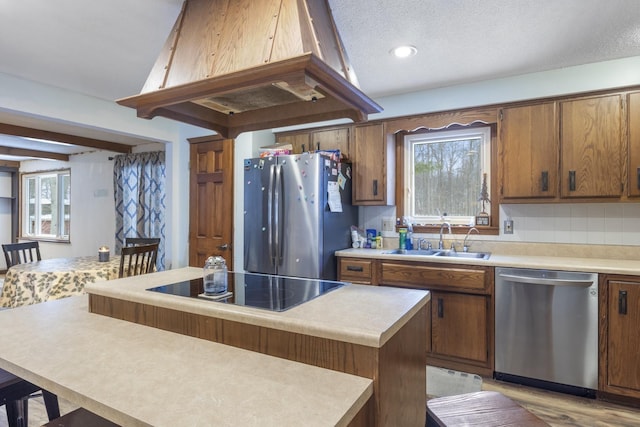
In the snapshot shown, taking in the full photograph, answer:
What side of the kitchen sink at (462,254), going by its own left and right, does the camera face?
front

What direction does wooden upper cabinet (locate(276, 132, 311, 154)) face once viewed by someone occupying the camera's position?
facing the viewer and to the left of the viewer

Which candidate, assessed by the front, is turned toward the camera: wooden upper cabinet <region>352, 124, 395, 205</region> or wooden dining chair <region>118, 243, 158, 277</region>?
the wooden upper cabinet

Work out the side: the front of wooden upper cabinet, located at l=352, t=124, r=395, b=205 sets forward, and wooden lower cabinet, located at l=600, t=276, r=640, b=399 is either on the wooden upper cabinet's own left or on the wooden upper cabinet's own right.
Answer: on the wooden upper cabinet's own left

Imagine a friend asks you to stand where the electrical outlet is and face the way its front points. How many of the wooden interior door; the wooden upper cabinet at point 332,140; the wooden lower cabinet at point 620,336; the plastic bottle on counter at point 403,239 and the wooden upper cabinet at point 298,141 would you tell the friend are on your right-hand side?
4

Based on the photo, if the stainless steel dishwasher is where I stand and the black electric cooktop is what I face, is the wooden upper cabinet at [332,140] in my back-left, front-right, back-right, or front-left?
front-right

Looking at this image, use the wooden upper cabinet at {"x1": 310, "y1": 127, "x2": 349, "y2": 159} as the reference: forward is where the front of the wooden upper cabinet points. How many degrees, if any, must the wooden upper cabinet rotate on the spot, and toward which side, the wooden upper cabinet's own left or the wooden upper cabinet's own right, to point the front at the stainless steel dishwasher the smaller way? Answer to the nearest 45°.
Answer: approximately 90° to the wooden upper cabinet's own left

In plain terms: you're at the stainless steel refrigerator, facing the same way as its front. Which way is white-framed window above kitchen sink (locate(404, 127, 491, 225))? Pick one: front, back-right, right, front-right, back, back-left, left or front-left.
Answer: back-left

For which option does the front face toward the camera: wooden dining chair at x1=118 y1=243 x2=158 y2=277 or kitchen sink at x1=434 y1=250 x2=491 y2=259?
the kitchen sink

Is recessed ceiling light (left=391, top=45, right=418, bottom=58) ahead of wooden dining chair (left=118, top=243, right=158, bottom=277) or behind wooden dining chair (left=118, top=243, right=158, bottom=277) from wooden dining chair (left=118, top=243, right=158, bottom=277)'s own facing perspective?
behind

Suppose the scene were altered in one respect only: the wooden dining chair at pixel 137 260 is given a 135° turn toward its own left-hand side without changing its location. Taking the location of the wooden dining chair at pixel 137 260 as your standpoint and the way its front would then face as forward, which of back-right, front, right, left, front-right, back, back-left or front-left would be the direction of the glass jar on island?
front

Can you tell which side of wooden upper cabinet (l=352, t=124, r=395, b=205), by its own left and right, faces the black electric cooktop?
front

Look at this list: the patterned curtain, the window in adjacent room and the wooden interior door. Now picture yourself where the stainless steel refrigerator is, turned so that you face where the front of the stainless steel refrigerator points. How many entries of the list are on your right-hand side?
3

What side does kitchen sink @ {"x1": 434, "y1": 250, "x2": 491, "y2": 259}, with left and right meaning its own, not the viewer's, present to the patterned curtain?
right

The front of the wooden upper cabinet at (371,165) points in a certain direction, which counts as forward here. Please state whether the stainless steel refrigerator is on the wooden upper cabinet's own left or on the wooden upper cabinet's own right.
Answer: on the wooden upper cabinet's own right

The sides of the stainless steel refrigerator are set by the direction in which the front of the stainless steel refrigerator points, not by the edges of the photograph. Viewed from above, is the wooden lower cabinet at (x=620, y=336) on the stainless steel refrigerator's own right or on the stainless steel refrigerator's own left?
on the stainless steel refrigerator's own left
